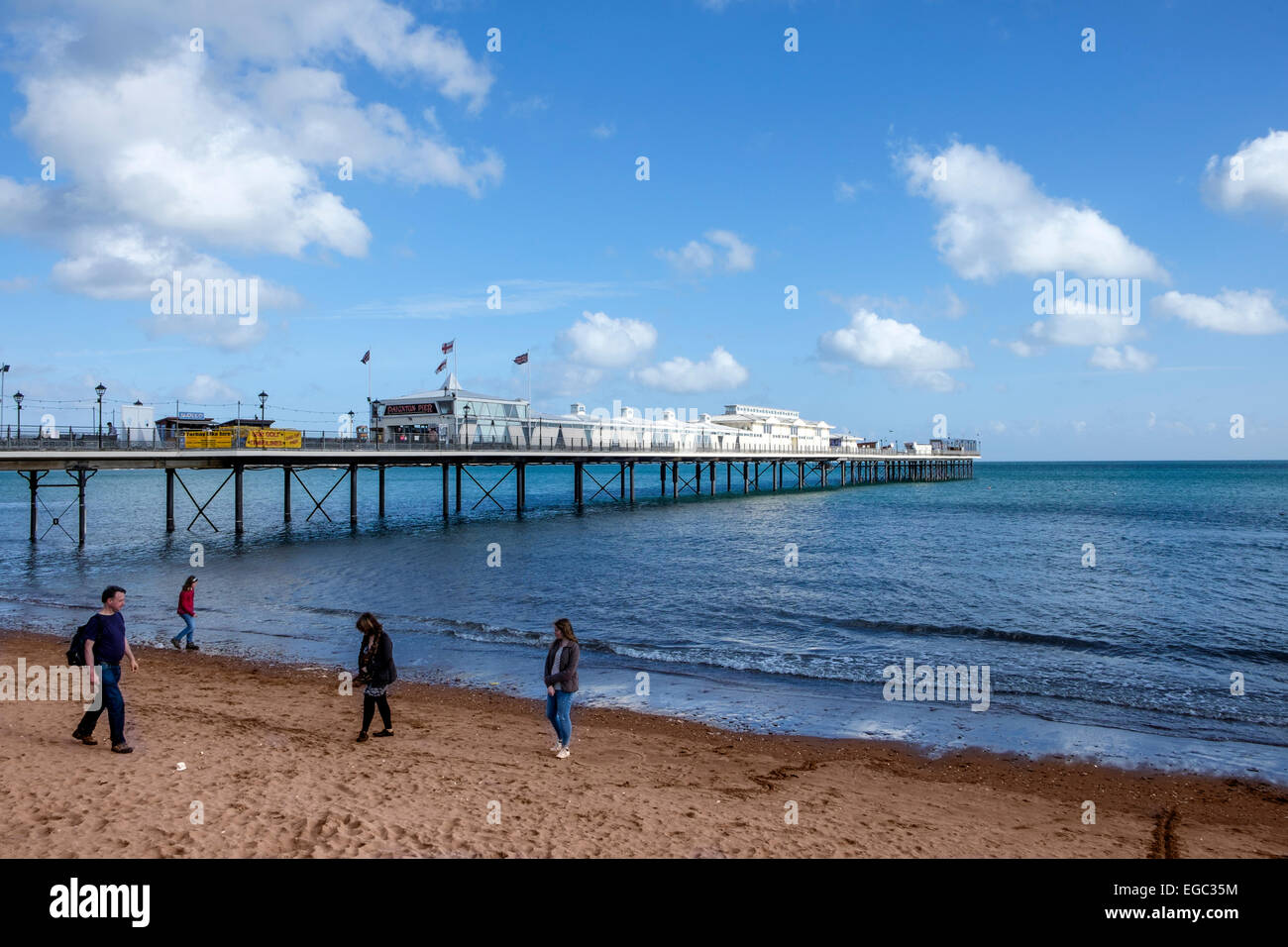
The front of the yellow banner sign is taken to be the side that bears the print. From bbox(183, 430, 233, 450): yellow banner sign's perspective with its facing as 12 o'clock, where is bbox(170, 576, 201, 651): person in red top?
The person in red top is roughly at 12 o'clock from the yellow banner sign.

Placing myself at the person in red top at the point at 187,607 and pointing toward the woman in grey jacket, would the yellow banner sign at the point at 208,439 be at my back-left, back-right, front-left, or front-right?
back-left

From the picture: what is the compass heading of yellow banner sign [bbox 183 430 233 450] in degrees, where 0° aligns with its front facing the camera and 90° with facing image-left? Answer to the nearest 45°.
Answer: approximately 0°

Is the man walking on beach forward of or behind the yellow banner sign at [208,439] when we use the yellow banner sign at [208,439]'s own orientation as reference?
forward

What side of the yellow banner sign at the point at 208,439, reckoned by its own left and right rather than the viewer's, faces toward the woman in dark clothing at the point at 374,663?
front
